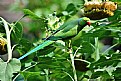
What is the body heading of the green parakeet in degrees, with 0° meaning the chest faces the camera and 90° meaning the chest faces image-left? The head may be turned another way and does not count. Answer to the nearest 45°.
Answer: approximately 270°
